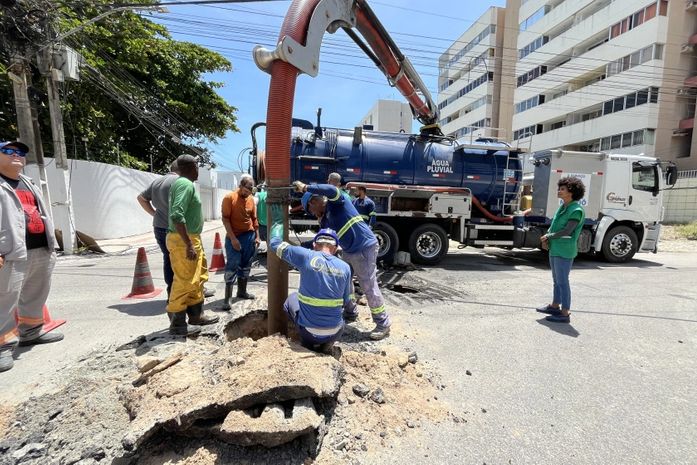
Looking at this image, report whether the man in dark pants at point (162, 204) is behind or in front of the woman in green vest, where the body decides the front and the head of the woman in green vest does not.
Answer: in front

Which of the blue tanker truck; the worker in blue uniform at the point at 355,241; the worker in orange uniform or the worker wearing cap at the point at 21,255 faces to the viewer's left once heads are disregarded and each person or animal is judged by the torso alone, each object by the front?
the worker in blue uniform

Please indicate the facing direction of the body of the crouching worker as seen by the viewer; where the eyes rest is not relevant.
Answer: away from the camera

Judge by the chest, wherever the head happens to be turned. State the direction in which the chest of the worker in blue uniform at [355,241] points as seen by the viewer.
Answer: to the viewer's left

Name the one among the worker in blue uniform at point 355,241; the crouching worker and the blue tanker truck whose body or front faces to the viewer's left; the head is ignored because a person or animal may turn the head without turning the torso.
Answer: the worker in blue uniform

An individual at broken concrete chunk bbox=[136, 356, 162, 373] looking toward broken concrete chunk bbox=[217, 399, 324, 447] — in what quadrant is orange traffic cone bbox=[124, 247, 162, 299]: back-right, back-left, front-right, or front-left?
back-left

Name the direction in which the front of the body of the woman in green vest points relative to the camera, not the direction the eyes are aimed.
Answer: to the viewer's left

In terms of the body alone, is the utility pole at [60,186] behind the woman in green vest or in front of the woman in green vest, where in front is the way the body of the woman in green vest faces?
in front

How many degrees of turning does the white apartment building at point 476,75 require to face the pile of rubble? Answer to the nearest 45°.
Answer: approximately 45° to its left

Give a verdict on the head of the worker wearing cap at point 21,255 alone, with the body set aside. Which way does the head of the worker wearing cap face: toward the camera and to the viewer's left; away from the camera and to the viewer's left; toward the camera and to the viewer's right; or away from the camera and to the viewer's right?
toward the camera and to the viewer's right

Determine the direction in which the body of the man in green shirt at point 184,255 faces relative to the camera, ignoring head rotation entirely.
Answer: to the viewer's right

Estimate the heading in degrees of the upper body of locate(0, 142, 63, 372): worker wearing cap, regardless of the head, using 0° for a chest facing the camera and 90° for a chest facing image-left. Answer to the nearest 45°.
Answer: approximately 315°

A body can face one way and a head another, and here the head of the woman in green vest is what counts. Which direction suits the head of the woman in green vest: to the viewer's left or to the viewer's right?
to the viewer's left
